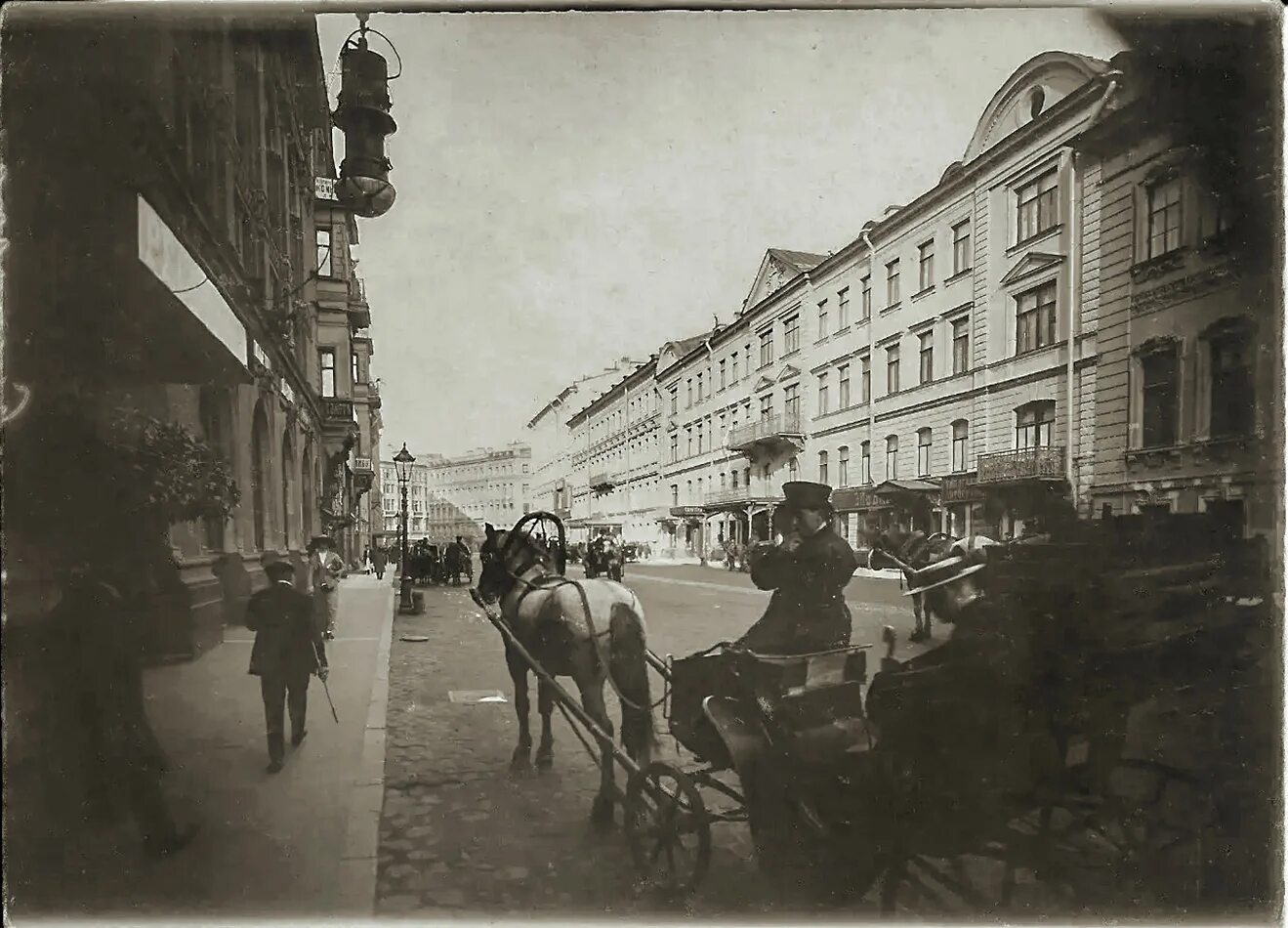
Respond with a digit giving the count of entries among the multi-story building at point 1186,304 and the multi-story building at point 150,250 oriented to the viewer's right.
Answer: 1

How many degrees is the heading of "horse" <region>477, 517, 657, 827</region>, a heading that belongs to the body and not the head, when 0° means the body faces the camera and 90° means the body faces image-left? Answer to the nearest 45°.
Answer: approximately 135°

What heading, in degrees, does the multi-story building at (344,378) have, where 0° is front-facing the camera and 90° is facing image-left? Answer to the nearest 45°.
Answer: approximately 270°

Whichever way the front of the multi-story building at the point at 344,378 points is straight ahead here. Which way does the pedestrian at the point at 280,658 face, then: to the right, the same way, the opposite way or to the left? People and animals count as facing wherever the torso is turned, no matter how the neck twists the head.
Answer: to the left

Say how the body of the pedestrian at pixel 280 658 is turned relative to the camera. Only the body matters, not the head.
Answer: away from the camera

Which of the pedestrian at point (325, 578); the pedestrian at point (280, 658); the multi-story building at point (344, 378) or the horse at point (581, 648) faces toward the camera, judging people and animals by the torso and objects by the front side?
the pedestrian at point (325, 578)

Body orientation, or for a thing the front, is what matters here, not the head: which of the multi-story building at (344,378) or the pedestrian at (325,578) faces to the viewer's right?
the multi-story building

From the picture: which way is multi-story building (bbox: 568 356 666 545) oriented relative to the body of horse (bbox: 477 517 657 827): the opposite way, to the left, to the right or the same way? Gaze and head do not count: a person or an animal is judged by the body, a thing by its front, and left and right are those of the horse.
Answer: to the left

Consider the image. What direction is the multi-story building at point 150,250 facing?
to the viewer's right
